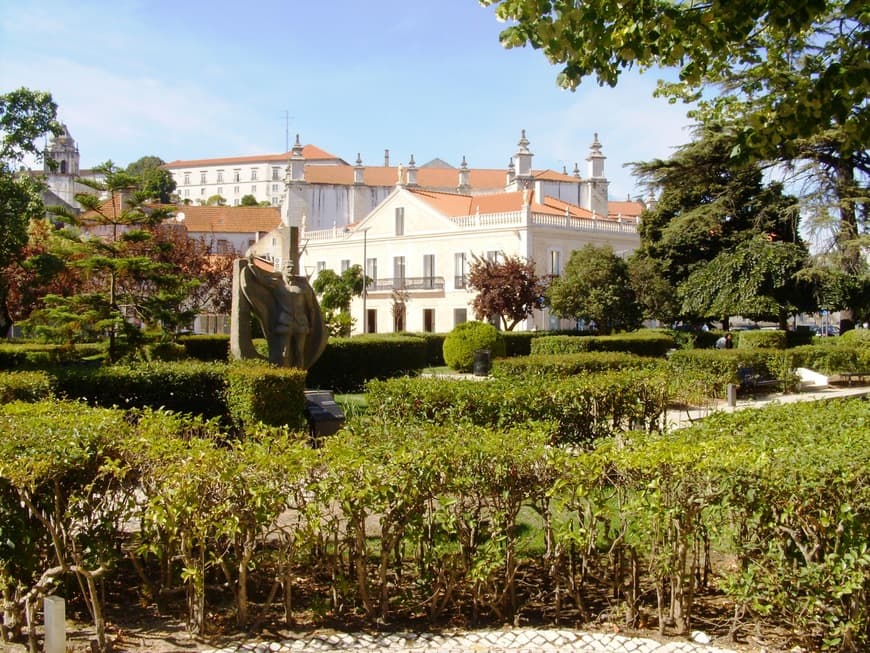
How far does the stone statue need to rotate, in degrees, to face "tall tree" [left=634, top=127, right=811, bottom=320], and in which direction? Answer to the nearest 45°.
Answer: approximately 135° to its left

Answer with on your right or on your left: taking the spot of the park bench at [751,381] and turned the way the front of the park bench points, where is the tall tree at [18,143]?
on your right

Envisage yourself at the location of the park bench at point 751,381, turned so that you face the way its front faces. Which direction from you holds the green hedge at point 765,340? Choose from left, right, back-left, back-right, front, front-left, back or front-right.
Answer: back-left

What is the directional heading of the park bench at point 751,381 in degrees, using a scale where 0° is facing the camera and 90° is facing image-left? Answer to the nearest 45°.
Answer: approximately 315°

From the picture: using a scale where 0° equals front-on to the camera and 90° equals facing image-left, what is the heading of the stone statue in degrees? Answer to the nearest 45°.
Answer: approximately 0°

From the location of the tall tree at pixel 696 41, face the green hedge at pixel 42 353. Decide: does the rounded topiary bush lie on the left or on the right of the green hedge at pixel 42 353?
right

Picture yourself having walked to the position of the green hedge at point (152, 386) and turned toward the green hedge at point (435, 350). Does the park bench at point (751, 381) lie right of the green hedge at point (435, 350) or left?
right

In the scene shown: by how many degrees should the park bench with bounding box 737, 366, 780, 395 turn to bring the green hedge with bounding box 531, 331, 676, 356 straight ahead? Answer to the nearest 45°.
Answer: approximately 180°

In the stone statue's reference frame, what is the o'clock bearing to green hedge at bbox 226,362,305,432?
The green hedge is roughly at 12 o'clock from the stone statue.

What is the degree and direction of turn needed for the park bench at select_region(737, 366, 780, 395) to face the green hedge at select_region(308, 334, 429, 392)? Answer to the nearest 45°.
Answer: approximately 135° to its right

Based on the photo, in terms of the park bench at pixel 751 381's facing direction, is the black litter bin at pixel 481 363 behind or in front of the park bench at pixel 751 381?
behind

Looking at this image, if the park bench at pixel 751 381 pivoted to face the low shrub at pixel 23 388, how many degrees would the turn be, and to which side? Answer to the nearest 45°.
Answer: approximately 90° to its right

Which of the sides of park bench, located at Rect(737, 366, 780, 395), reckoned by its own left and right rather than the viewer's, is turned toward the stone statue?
right

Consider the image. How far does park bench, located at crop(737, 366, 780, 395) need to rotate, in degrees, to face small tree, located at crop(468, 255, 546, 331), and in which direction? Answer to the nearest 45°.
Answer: approximately 180°
